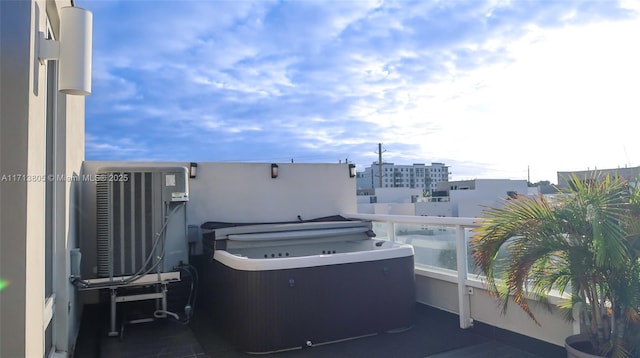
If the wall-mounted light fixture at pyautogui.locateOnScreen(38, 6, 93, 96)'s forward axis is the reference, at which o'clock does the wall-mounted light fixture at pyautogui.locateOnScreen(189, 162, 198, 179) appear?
the wall-mounted light fixture at pyautogui.locateOnScreen(189, 162, 198, 179) is roughly at 10 o'clock from the wall-mounted light fixture at pyautogui.locateOnScreen(38, 6, 93, 96).

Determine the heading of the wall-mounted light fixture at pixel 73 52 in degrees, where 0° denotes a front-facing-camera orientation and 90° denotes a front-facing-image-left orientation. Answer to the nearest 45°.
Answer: approximately 270°

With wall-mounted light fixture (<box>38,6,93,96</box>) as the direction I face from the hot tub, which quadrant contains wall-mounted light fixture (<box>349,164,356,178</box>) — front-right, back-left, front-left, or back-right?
back-right

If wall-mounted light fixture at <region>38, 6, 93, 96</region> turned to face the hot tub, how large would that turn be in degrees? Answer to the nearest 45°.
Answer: approximately 45° to its left

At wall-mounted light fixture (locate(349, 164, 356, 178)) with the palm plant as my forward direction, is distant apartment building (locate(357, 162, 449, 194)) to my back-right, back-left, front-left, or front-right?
back-left

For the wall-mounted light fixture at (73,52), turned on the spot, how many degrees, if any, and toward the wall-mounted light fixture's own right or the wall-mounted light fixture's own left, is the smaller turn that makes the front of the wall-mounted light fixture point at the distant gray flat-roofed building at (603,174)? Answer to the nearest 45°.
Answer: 0° — it already faces it
